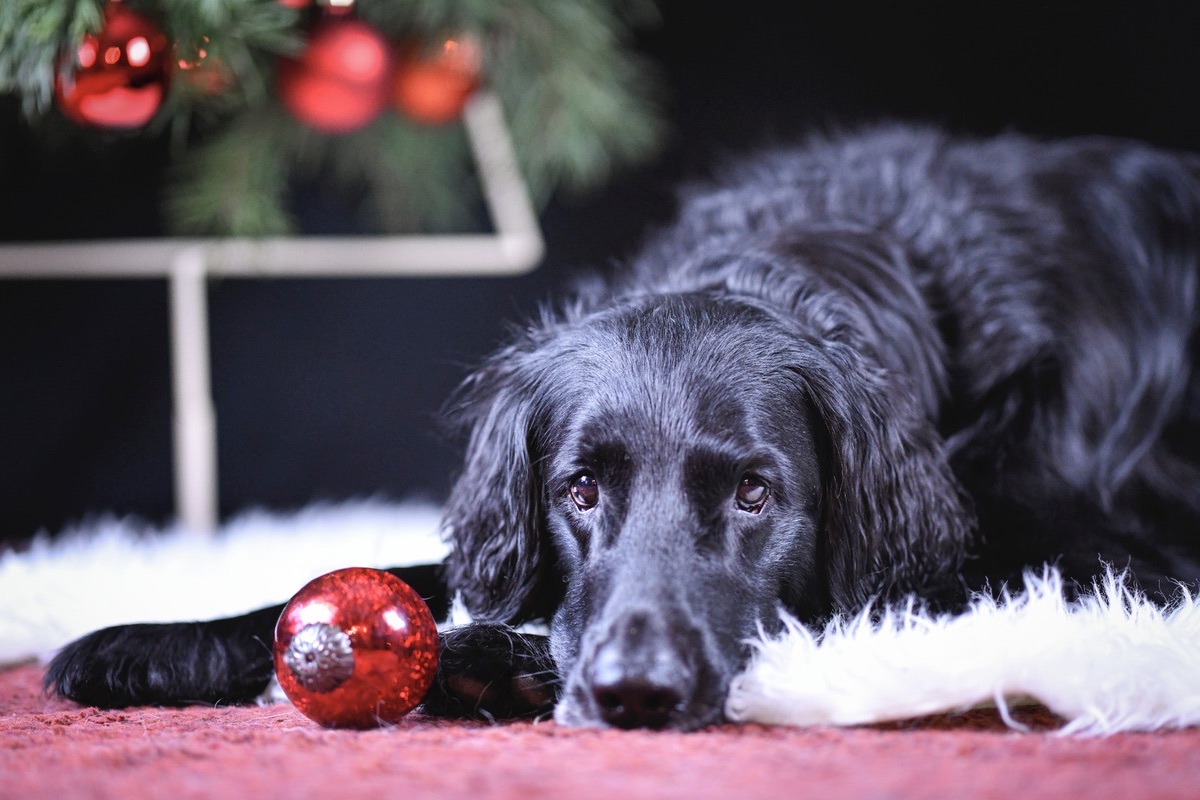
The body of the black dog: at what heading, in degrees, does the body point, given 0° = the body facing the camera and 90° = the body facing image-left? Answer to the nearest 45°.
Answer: approximately 45°

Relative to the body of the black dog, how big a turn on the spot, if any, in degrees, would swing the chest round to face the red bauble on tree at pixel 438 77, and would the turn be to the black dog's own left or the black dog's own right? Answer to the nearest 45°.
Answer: approximately 90° to the black dog's own right

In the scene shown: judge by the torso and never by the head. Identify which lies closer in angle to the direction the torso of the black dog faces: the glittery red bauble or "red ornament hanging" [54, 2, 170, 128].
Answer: the glittery red bauble

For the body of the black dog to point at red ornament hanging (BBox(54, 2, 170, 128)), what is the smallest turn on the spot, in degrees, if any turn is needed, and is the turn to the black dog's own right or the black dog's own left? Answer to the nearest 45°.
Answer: approximately 45° to the black dog's own right

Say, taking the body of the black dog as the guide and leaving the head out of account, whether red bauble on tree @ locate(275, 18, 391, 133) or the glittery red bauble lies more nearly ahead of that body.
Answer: the glittery red bauble

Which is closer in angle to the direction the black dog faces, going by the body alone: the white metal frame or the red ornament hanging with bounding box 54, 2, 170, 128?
the red ornament hanging

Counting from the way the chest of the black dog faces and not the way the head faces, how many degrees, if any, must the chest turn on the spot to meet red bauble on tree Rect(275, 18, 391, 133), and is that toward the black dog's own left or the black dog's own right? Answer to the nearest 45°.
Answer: approximately 90° to the black dog's own right

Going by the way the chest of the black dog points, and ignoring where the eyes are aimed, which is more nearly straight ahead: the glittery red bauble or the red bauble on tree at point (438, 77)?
the glittery red bauble
